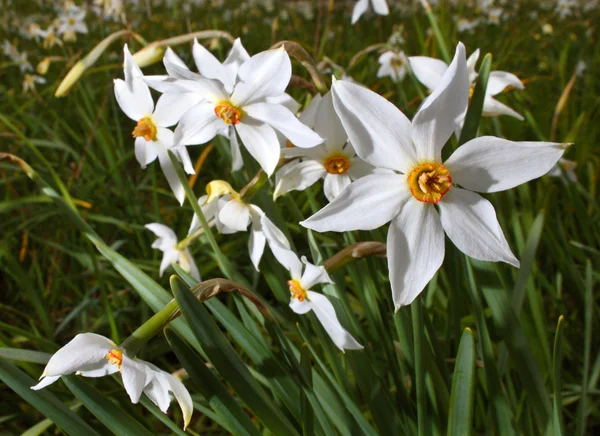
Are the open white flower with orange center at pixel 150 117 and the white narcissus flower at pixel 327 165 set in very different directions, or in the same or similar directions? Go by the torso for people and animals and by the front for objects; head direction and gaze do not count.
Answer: same or similar directions

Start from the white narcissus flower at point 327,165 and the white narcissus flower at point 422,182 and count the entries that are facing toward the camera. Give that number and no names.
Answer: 2

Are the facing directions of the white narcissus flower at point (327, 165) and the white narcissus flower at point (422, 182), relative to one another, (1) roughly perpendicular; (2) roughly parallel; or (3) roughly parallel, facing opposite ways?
roughly parallel

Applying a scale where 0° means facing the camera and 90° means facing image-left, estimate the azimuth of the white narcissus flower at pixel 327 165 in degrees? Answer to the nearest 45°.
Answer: approximately 0°

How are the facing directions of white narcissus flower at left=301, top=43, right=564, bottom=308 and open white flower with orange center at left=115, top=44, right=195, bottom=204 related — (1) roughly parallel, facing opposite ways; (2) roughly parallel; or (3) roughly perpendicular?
roughly parallel

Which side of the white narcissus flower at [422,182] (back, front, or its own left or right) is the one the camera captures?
front

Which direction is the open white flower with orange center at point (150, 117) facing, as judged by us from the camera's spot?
facing the viewer and to the left of the viewer
